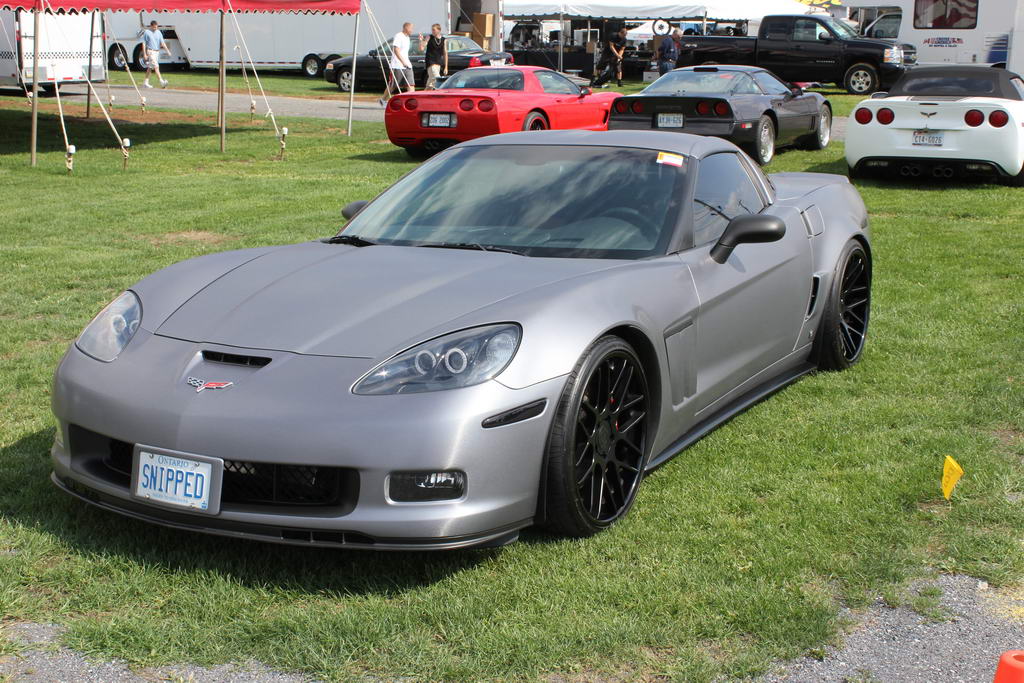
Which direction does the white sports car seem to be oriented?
away from the camera

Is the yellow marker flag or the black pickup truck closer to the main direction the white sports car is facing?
the black pickup truck

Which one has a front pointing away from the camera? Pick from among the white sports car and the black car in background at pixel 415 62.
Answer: the white sports car

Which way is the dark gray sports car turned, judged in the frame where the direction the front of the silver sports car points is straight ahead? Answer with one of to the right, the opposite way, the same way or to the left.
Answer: the opposite way

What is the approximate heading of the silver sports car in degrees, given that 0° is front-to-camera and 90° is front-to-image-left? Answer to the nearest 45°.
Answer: approximately 45°

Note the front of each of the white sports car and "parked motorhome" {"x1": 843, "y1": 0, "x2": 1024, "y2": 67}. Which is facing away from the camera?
the white sports car

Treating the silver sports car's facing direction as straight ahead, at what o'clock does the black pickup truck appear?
The black pickup truck is roughly at 5 o'clock from the silver sports car.

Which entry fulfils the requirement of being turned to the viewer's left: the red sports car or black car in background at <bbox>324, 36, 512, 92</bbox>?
the black car in background

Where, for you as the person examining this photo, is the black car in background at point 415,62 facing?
facing to the left of the viewer
